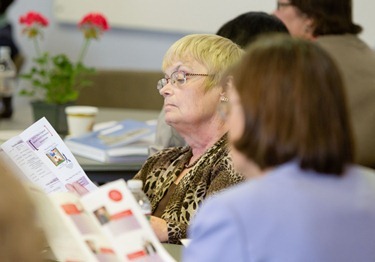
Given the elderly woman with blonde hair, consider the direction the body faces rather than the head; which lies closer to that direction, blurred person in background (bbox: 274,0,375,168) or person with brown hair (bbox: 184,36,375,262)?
the person with brown hair

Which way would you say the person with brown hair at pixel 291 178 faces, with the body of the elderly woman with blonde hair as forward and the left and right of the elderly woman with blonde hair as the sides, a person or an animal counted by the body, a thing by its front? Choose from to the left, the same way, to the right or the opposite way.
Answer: to the right

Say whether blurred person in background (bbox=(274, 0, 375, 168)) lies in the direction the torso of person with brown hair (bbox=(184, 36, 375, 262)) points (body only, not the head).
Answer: no

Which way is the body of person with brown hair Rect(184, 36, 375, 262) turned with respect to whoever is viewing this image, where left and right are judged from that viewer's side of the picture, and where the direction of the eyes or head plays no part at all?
facing away from the viewer and to the left of the viewer

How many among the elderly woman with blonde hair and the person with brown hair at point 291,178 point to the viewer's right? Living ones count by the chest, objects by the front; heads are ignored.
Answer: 0

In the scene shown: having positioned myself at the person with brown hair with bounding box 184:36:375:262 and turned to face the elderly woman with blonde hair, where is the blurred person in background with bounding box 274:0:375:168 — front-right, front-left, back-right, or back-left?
front-right

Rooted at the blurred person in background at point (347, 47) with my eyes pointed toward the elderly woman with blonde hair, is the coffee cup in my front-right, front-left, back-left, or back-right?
front-right

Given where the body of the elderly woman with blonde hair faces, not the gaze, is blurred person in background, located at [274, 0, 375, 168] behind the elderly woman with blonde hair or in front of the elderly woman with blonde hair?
behind

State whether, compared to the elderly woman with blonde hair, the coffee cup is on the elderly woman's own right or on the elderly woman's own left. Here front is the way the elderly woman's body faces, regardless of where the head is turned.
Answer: on the elderly woman's own right

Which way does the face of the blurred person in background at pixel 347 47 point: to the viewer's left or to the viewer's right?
to the viewer's left

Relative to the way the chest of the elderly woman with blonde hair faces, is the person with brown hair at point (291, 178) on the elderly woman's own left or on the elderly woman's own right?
on the elderly woman's own left

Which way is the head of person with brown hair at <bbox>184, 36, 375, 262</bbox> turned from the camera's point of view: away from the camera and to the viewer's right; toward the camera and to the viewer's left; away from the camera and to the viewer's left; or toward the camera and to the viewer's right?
away from the camera and to the viewer's left
